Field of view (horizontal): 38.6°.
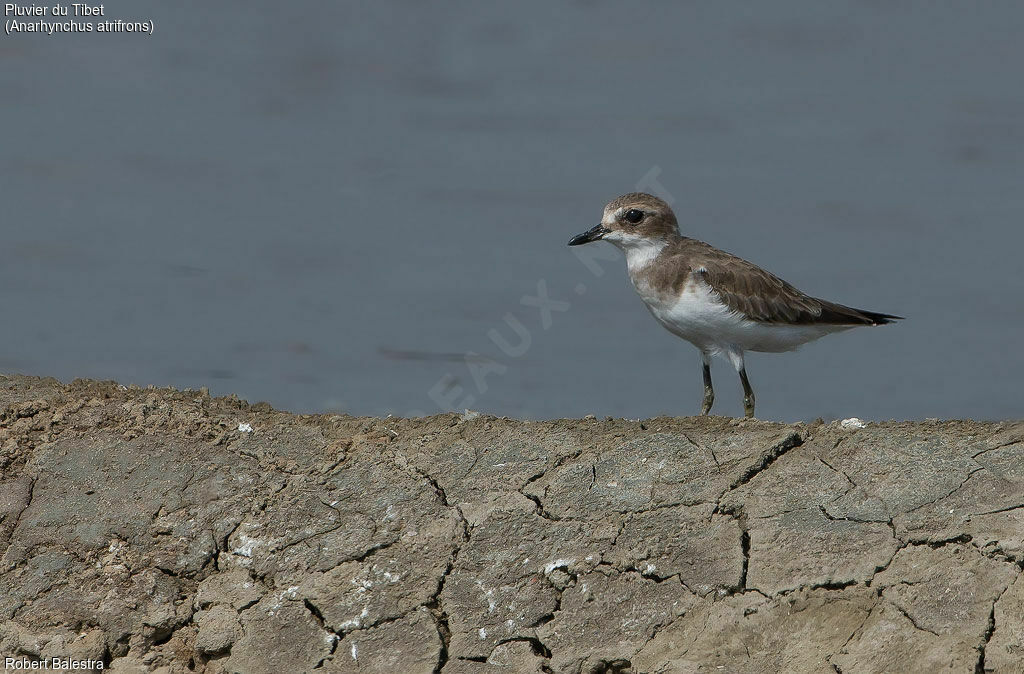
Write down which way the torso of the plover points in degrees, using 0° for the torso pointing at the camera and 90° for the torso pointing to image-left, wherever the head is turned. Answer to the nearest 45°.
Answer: approximately 90°
